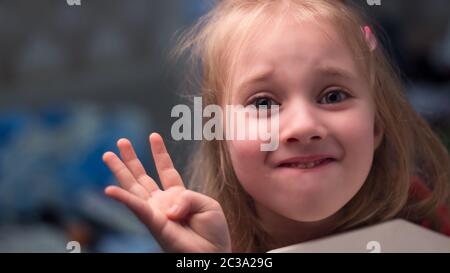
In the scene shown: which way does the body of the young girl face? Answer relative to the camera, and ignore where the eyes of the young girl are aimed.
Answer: toward the camera

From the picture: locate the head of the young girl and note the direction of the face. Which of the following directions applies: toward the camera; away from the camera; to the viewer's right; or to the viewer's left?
toward the camera
